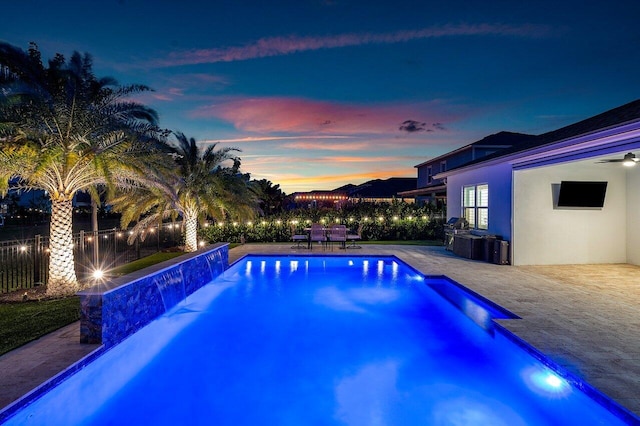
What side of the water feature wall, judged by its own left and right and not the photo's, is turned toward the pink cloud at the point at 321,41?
left

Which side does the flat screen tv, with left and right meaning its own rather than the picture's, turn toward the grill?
right

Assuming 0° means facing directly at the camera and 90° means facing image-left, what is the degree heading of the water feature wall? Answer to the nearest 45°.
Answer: approximately 315°

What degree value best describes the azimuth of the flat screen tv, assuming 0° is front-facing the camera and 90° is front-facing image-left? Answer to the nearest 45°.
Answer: approximately 0°

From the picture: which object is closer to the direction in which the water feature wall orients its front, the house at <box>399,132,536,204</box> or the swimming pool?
the swimming pool

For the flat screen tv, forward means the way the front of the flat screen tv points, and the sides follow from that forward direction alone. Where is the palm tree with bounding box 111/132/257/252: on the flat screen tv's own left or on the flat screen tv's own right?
on the flat screen tv's own right

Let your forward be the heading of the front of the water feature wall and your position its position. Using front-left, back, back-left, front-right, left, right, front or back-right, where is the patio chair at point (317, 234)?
left

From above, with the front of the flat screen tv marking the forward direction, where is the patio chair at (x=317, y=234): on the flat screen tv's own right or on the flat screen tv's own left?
on the flat screen tv's own right

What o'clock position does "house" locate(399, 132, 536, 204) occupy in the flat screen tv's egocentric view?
The house is roughly at 5 o'clock from the flat screen tv.

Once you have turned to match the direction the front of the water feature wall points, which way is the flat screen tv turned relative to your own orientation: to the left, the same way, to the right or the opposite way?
to the right

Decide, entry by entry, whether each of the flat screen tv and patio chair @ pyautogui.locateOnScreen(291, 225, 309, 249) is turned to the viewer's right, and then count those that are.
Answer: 1

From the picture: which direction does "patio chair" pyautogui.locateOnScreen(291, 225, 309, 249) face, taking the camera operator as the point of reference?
facing to the right of the viewer

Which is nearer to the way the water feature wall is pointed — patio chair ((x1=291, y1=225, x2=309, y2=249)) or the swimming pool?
the swimming pool
